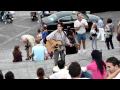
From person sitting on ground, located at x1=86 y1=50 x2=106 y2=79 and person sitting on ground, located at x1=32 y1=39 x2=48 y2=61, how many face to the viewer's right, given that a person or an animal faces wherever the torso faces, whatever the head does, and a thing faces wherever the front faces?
0

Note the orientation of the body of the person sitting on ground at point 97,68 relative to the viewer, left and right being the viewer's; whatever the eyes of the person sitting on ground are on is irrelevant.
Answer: facing away from the viewer and to the left of the viewer

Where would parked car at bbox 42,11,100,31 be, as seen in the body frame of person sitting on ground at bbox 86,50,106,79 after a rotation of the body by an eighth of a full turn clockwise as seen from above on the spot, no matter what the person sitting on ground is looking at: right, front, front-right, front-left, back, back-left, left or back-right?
front
